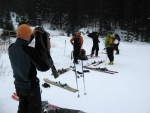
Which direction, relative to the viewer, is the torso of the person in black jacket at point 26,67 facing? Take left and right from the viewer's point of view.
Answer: facing away from the viewer and to the right of the viewer
